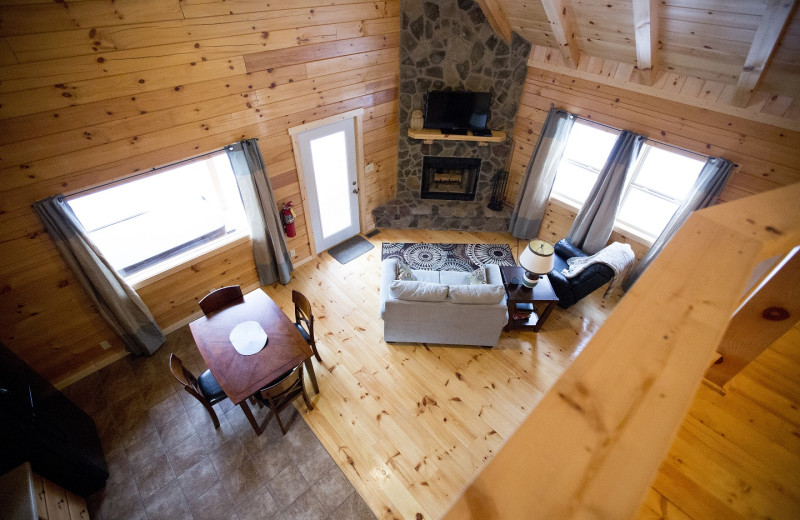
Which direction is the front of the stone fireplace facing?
toward the camera

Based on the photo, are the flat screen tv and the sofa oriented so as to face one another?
yes

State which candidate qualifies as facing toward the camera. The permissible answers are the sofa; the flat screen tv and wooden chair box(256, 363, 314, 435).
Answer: the flat screen tv

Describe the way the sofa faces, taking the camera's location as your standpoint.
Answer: facing away from the viewer

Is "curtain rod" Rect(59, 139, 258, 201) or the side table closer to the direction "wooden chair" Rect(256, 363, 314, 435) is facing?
the curtain rod

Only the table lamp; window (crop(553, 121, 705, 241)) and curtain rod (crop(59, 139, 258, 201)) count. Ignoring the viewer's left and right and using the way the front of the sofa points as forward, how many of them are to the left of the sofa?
1

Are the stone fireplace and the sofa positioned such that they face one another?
yes

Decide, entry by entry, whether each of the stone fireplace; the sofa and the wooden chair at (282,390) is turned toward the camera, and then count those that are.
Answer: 1

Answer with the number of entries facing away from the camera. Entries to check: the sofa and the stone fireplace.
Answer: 1

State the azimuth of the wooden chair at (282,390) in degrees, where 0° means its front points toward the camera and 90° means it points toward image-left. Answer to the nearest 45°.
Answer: approximately 135°

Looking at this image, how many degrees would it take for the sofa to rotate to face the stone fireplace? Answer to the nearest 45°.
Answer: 0° — it already faces it

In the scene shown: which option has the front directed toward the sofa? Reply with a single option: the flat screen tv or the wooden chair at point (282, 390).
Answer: the flat screen tv

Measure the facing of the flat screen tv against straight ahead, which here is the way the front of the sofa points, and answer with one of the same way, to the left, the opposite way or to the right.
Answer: the opposite way
